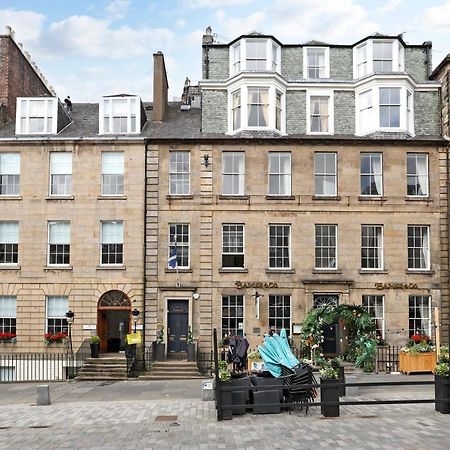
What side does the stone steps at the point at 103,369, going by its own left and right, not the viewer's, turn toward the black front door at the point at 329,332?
left

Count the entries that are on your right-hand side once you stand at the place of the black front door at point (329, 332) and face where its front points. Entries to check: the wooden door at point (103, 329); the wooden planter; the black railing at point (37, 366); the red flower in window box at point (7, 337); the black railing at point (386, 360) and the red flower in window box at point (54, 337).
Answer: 4

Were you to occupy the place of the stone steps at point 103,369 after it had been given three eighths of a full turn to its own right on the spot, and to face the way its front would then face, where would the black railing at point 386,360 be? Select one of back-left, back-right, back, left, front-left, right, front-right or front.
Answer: back-right

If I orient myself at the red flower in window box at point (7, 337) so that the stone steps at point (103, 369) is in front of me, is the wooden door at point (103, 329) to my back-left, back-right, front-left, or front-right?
front-left

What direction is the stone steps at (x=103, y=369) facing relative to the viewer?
toward the camera

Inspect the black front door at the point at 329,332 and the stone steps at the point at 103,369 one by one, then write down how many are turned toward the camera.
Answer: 2

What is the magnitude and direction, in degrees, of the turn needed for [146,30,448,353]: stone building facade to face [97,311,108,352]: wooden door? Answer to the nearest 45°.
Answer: approximately 90° to its right

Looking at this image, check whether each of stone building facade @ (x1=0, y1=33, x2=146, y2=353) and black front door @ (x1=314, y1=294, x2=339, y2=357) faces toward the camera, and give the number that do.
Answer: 2

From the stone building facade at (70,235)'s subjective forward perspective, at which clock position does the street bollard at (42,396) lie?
The street bollard is roughly at 12 o'clock from the stone building facade.

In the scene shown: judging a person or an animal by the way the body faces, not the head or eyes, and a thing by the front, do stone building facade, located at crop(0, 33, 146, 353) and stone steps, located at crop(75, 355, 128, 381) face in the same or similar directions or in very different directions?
same or similar directions

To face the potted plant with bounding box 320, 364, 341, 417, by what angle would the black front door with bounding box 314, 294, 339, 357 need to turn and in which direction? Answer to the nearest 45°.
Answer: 0° — it already faces it

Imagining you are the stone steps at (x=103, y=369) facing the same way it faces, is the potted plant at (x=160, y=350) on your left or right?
on your left

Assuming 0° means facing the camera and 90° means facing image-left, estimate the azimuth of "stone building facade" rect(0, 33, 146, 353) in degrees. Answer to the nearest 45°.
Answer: approximately 0°

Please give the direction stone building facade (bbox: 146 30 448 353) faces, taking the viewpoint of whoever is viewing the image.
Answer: facing the viewer

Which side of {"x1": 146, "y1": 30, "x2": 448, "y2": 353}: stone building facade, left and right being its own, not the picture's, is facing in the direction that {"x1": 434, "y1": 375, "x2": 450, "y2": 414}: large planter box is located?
front
